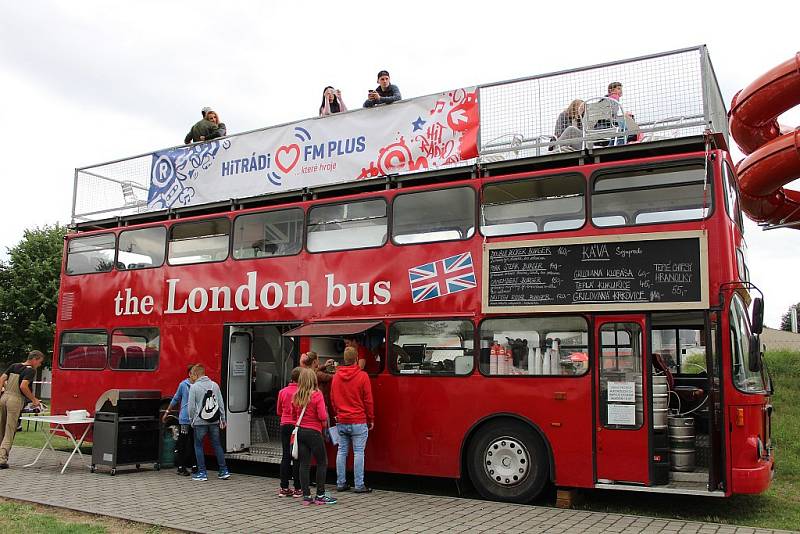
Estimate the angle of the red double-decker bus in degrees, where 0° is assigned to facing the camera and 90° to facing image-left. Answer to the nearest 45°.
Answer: approximately 315°

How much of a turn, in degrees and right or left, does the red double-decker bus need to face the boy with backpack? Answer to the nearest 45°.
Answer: approximately 135° to its right

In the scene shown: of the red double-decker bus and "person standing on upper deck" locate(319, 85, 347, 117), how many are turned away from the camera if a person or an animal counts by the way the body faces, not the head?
0

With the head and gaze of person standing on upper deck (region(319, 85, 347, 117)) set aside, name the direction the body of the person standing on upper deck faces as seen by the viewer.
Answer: toward the camera

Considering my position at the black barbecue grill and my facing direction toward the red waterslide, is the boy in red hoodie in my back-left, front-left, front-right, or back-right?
front-right
